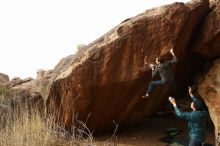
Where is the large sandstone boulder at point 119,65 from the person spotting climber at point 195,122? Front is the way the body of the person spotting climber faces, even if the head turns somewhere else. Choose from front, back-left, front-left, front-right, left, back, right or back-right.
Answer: front

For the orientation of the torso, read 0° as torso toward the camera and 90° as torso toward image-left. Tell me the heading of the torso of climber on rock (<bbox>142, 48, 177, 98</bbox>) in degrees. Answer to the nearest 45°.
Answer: approximately 135°

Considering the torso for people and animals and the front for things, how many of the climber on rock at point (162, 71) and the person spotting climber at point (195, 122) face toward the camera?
0

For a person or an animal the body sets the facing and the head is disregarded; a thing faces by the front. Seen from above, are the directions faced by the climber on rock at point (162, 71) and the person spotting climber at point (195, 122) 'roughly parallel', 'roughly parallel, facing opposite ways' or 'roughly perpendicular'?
roughly parallel

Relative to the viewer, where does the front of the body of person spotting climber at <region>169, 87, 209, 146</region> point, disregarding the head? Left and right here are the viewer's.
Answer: facing away from the viewer and to the left of the viewer

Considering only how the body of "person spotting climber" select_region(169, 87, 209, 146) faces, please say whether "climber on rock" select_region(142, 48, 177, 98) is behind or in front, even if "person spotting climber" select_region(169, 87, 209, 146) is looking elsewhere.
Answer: in front
